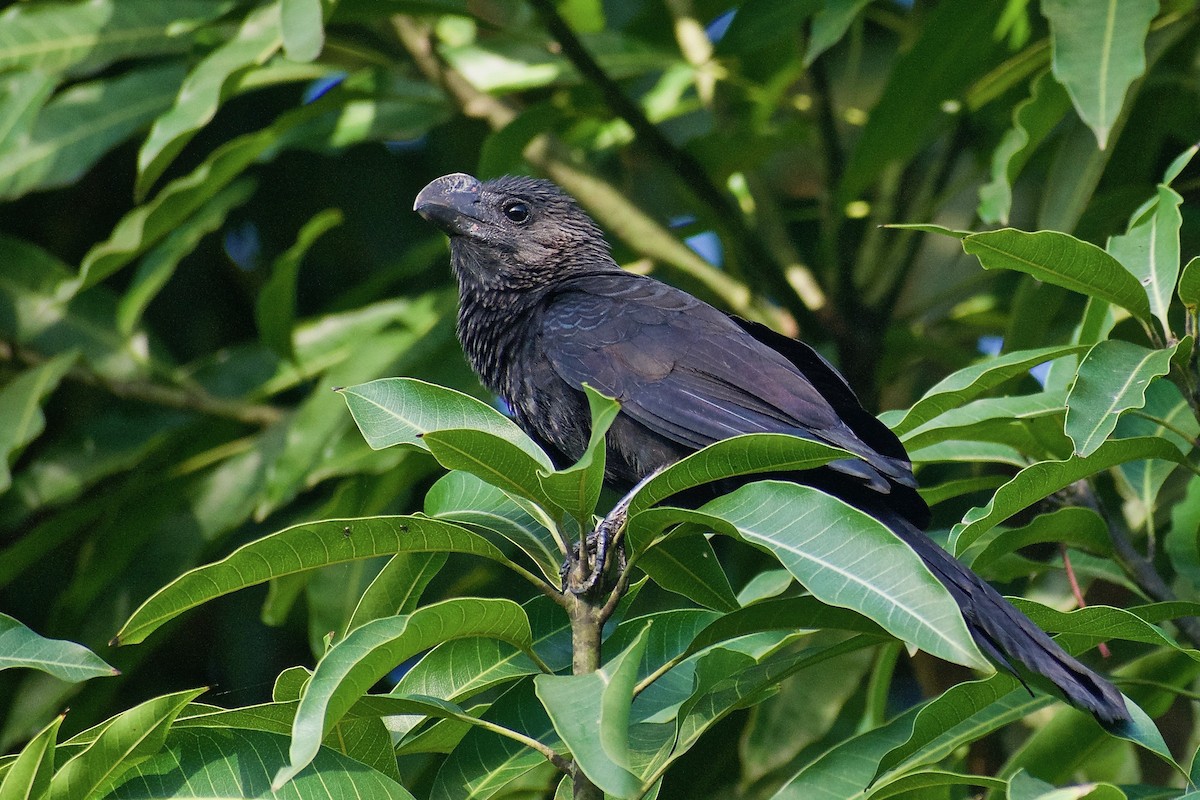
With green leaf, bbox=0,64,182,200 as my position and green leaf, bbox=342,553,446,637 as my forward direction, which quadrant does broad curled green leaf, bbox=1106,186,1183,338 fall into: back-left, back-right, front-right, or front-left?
front-left

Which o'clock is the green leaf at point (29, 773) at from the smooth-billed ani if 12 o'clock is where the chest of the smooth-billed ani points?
The green leaf is roughly at 10 o'clock from the smooth-billed ani.

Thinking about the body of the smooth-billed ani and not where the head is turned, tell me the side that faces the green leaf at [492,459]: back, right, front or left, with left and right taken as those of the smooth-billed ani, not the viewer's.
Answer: front

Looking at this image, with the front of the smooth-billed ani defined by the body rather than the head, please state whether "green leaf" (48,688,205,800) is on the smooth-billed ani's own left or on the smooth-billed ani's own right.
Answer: on the smooth-billed ani's own left

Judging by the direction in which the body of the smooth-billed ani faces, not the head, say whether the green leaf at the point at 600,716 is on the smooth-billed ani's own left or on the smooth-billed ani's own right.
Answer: on the smooth-billed ani's own left

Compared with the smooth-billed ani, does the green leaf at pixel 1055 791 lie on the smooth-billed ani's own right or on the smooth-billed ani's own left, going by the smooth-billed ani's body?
on the smooth-billed ani's own left

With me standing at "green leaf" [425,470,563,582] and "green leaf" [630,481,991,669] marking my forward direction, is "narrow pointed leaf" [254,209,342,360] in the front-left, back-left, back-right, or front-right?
back-left

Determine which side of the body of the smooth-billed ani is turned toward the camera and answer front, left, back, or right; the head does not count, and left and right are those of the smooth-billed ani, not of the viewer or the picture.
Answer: left

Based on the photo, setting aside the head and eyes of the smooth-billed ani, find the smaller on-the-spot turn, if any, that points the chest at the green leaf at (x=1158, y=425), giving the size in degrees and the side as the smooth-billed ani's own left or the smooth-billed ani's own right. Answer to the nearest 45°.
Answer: approximately 180°

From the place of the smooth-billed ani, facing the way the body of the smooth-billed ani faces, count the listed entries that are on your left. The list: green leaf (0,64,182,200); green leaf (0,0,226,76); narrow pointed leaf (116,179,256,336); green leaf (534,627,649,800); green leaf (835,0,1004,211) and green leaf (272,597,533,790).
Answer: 2

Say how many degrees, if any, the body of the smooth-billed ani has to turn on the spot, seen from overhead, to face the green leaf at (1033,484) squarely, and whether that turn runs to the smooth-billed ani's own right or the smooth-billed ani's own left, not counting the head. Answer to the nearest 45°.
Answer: approximately 135° to the smooth-billed ani's own left

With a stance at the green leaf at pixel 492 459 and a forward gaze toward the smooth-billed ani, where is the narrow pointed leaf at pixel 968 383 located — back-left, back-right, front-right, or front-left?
front-right
